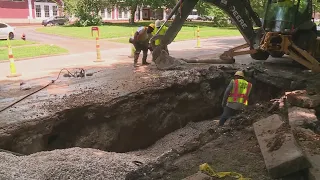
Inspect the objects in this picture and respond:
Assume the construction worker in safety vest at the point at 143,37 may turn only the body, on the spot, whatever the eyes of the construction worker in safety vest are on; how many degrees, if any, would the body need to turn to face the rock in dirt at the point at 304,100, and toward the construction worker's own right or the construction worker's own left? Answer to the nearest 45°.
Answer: approximately 45° to the construction worker's own right

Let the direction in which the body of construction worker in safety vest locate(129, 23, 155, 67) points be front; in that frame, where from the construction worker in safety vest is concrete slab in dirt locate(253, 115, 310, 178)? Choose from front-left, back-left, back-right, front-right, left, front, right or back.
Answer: right

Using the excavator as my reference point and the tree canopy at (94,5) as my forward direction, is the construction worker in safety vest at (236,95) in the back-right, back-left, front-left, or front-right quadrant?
back-left

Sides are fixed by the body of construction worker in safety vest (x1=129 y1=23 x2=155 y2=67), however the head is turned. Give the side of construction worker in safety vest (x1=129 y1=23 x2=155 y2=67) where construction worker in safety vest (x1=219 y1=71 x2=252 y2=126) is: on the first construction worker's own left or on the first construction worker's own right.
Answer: on the first construction worker's own right

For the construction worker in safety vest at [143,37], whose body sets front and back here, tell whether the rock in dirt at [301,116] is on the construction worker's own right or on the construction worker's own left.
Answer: on the construction worker's own right

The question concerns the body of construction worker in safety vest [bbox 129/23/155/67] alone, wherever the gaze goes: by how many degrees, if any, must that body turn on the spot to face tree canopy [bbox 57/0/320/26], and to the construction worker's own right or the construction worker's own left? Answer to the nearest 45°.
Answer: approximately 90° to the construction worker's own left

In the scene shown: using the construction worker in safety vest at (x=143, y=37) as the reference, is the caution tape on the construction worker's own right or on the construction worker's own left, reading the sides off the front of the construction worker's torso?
on the construction worker's own right

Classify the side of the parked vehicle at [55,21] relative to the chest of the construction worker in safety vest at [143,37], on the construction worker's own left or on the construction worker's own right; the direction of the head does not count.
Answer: on the construction worker's own left

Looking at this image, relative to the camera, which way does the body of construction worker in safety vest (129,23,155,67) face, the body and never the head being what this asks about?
to the viewer's right

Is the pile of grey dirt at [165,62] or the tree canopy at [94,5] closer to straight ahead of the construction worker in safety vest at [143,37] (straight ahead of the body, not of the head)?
the pile of grey dirt

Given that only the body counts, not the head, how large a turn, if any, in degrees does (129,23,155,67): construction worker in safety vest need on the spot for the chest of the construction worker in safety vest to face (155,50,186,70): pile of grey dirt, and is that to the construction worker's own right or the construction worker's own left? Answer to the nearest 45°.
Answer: approximately 45° to the construction worker's own right

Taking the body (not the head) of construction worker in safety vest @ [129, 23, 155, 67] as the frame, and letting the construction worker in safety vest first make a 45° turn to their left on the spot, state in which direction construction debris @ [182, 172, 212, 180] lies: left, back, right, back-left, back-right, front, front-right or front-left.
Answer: back-right

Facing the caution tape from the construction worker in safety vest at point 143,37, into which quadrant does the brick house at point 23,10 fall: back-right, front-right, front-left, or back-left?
back-right
